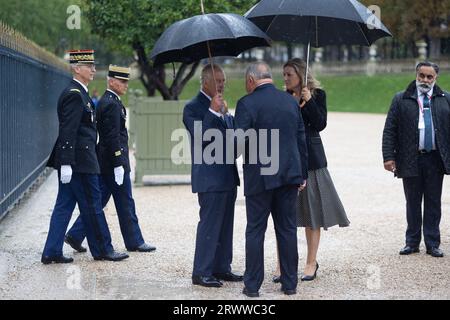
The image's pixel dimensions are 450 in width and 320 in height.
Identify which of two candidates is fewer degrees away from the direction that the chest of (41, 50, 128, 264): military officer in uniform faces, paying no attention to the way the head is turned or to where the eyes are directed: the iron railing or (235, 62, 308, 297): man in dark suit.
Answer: the man in dark suit

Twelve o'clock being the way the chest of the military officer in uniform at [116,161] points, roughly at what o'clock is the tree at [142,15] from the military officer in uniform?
The tree is roughly at 9 o'clock from the military officer in uniform.

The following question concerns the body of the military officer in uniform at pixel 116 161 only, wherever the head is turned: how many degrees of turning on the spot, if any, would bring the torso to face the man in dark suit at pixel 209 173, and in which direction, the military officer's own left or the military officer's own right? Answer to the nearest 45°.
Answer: approximately 45° to the military officer's own right

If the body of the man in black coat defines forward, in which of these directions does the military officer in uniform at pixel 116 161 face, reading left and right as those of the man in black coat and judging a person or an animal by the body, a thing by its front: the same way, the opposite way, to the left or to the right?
to the left

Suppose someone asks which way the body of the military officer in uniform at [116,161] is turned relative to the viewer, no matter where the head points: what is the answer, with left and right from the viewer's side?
facing to the right of the viewer

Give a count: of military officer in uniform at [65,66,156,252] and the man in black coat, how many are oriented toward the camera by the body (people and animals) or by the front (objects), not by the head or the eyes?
1

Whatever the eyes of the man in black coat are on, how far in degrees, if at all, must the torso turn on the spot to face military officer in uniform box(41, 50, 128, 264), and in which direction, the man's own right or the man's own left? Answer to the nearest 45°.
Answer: approximately 90° to the man's own right

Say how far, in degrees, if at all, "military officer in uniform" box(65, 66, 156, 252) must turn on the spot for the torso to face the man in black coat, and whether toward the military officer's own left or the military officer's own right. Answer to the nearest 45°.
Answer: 0° — they already face them

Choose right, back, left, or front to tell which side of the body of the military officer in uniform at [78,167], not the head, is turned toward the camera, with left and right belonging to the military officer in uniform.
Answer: right
